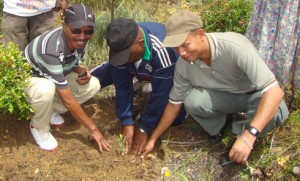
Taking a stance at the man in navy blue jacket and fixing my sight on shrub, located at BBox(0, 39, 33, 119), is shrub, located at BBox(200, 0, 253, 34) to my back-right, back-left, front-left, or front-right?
back-right

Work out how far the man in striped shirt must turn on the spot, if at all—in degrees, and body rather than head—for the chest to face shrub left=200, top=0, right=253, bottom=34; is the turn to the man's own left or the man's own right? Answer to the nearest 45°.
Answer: approximately 90° to the man's own left

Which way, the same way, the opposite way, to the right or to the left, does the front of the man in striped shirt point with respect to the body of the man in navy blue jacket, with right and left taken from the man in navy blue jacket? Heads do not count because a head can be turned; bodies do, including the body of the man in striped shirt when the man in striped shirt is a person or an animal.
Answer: to the left

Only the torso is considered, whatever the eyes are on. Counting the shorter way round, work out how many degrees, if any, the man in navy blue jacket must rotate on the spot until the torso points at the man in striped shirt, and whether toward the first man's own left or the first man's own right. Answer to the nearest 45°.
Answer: approximately 45° to the first man's own right

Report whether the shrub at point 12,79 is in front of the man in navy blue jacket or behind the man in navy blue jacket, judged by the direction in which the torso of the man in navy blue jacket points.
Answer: in front

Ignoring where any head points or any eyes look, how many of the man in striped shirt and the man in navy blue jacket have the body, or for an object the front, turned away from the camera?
0

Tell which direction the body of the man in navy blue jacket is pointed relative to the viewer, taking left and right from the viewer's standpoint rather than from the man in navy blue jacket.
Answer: facing the viewer and to the left of the viewer

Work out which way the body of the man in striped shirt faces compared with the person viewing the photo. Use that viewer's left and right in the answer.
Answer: facing the viewer and to the right of the viewer
